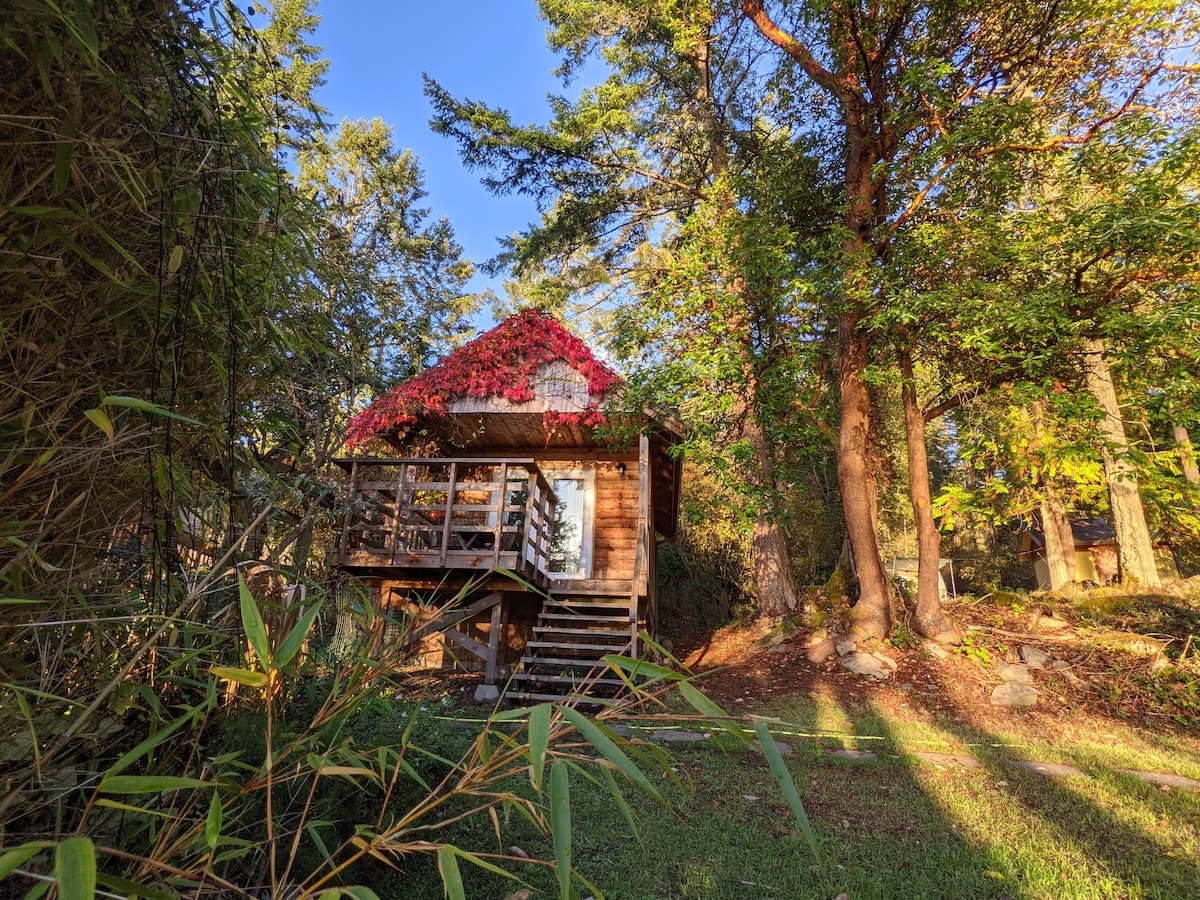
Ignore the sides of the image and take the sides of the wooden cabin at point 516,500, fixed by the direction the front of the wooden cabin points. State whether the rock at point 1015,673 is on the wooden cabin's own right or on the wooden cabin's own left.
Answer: on the wooden cabin's own left

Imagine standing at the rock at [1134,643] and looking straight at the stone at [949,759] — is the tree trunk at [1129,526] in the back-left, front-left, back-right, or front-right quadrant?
back-right

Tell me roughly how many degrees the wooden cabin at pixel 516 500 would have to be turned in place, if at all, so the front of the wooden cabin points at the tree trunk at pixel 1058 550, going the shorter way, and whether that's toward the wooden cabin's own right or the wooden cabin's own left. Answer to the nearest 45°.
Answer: approximately 90° to the wooden cabin's own left

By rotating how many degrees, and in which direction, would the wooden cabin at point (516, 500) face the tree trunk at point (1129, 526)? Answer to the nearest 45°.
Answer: approximately 90° to its left

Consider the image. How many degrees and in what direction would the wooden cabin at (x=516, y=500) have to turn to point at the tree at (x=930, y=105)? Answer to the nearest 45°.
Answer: approximately 45° to its left

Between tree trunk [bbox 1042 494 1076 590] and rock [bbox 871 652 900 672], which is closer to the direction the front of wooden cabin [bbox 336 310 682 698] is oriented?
the rock

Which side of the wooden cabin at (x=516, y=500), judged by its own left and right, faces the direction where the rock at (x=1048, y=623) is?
left

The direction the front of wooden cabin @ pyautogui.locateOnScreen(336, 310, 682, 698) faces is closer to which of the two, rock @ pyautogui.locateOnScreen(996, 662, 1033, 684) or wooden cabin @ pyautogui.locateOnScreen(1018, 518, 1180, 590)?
the rock

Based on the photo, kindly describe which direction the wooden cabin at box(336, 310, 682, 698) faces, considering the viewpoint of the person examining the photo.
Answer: facing the viewer

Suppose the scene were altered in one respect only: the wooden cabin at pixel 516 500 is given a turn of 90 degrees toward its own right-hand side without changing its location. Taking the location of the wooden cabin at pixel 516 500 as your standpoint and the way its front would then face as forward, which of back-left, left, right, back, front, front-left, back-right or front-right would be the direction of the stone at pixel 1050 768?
back-left

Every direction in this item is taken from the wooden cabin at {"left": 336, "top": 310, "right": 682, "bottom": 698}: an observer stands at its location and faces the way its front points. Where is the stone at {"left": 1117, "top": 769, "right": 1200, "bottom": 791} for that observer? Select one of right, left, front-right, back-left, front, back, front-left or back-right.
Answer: front-left

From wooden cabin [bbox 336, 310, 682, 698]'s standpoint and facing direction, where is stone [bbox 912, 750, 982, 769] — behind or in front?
in front
